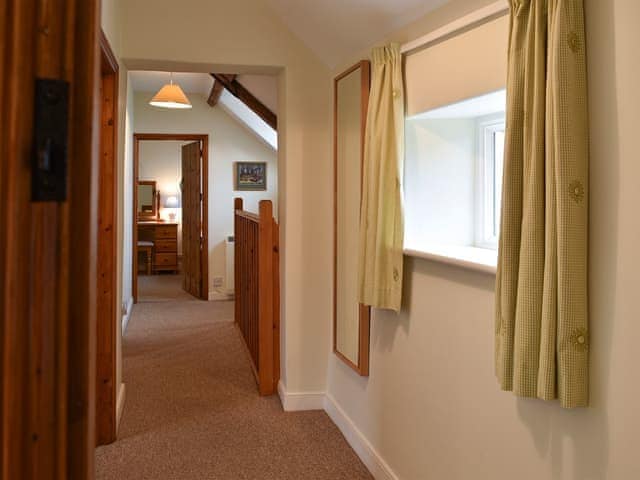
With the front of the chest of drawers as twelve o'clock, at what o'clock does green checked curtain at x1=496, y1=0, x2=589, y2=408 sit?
The green checked curtain is roughly at 12 o'clock from the chest of drawers.

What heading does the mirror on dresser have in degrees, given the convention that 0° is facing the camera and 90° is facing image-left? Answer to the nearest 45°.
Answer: approximately 0°

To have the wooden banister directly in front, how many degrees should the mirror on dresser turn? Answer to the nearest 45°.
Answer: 0° — it already faces it

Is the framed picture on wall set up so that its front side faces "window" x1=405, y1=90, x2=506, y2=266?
yes

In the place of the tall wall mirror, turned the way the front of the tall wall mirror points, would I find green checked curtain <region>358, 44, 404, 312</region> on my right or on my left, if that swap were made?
on my left

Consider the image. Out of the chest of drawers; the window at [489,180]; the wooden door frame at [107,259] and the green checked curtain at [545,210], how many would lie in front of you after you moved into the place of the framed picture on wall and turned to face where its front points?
3

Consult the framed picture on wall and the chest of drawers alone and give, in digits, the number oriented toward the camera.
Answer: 2
